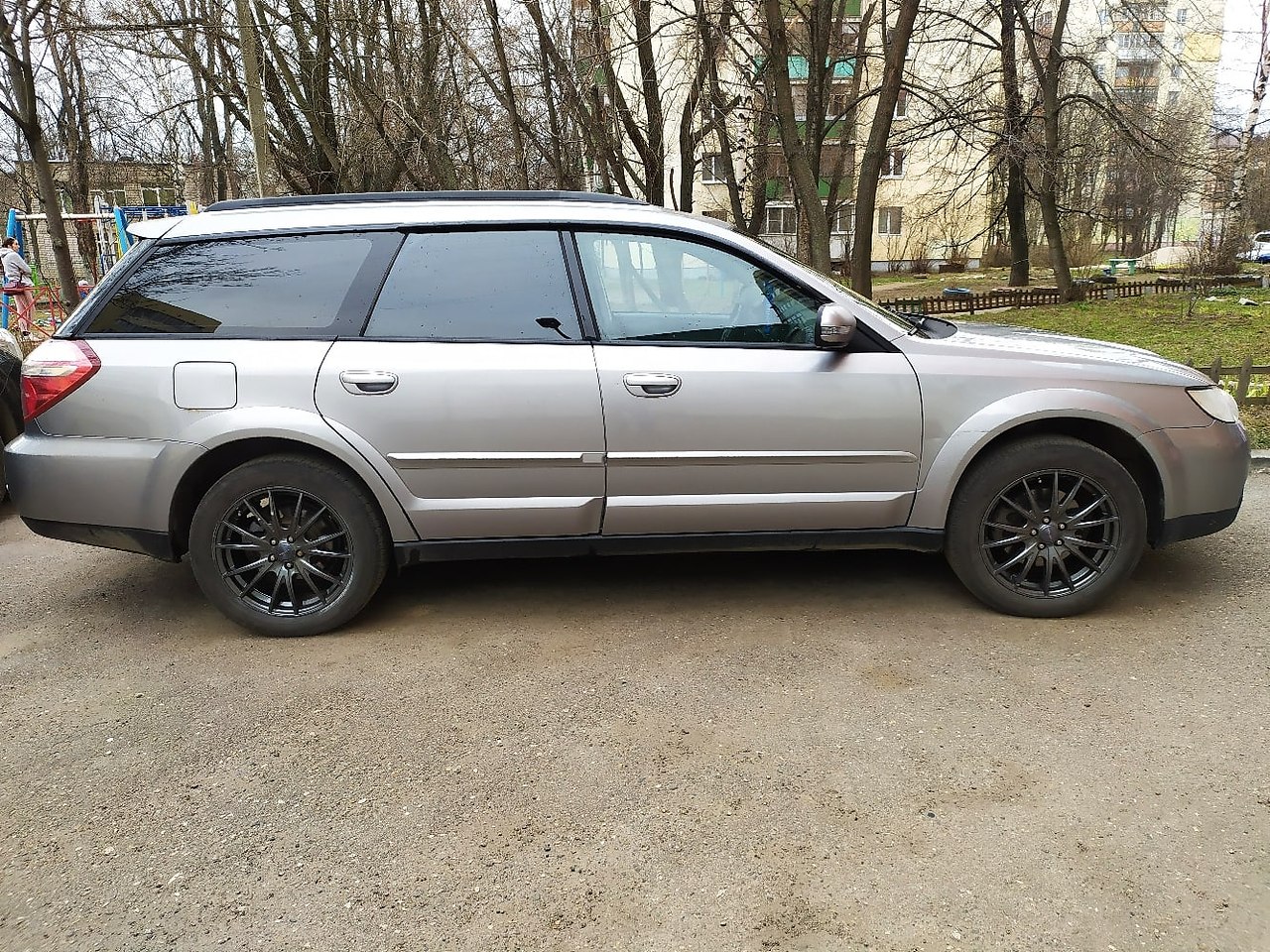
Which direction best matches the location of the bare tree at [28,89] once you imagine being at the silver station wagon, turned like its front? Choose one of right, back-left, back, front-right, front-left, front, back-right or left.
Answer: back-left

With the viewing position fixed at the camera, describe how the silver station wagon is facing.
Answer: facing to the right of the viewer

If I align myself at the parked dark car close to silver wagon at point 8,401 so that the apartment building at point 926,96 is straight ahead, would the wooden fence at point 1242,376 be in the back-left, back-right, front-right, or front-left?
front-right

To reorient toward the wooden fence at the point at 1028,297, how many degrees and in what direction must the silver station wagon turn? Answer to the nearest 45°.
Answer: approximately 45° to its left

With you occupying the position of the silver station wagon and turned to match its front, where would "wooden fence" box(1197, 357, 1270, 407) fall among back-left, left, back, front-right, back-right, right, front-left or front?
front-left

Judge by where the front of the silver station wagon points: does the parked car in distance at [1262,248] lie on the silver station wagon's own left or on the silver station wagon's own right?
on the silver station wagon's own left

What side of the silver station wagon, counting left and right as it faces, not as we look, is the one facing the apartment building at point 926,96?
left
